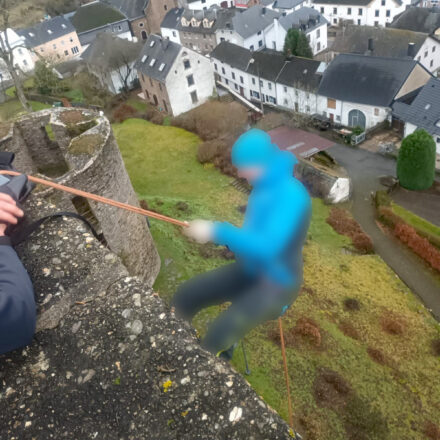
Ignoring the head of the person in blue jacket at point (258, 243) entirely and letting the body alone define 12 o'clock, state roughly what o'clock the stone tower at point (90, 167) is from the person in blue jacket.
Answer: The stone tower is roughly at 2 o'clock from the person in blue jacket.

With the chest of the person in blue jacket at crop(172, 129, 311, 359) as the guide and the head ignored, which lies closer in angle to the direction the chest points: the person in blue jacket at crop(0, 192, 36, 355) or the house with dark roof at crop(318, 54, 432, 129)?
the person in blue jacket

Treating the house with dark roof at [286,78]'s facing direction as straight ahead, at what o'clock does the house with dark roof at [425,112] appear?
the house with dark roof at [425,112] is roughly at 9 o'clock from the house with dark roof at [286,78].

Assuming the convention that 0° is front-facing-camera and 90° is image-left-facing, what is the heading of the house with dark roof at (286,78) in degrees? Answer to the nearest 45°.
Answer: approximately 45°

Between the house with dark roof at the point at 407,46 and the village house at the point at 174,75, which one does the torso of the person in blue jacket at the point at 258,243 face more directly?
the village house

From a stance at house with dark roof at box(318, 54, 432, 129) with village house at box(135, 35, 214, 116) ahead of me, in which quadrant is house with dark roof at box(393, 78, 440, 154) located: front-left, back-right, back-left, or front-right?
back-left

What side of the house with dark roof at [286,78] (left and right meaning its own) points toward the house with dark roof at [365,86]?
left

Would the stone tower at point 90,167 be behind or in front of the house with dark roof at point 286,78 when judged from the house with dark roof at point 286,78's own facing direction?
in front

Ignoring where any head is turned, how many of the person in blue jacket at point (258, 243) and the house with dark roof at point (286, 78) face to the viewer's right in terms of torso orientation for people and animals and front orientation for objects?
0

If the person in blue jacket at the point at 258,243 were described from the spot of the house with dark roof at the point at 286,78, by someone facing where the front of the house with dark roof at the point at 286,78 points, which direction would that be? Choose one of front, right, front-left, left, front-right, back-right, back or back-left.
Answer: front-left

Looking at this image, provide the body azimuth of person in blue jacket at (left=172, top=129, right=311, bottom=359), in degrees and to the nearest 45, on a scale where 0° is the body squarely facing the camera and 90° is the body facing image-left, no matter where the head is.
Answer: approximately 90°
